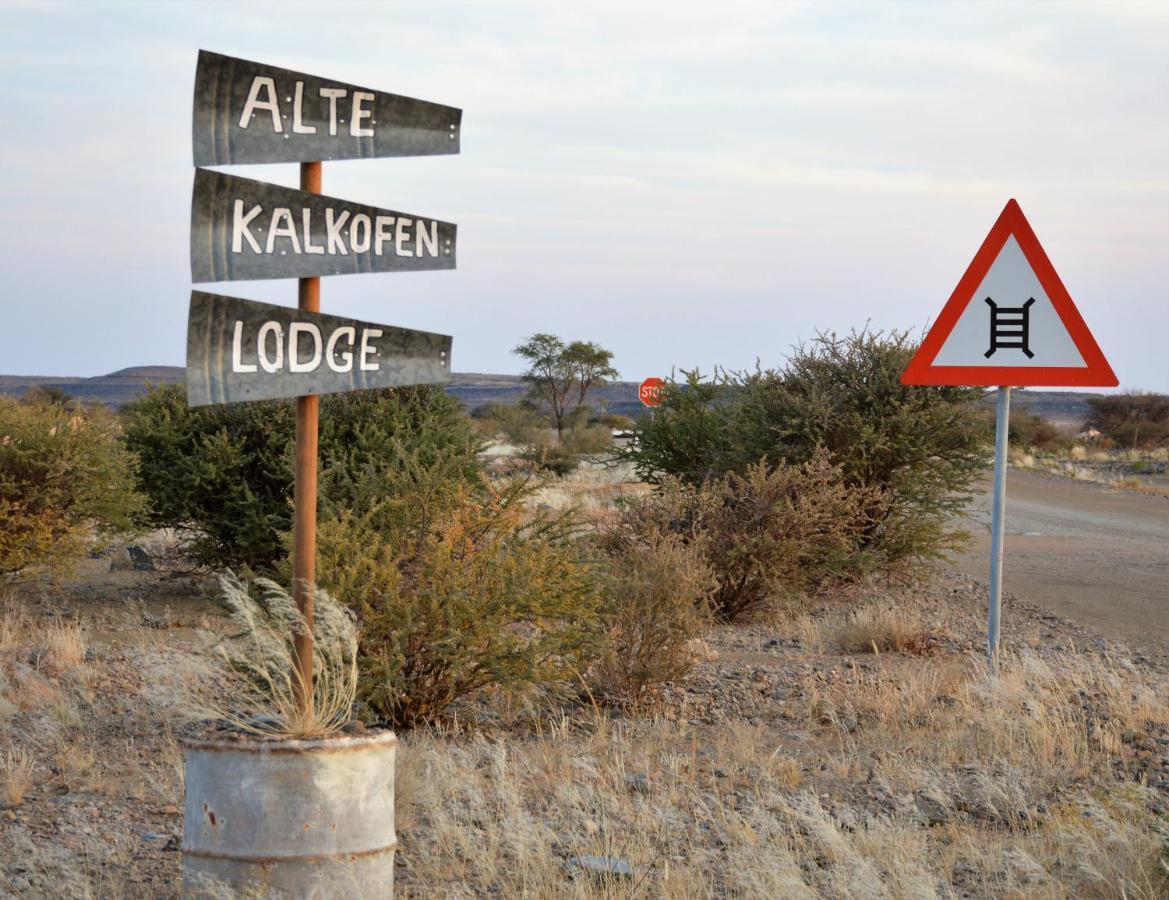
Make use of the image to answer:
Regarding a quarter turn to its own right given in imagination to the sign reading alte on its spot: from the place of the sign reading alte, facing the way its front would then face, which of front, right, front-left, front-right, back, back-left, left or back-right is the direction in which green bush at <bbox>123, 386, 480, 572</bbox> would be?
right

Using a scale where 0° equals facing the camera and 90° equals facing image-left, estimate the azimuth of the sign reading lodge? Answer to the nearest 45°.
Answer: approximately 0°

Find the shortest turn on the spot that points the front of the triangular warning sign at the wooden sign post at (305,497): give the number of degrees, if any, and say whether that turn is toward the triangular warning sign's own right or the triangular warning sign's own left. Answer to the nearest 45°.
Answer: approximately 45° to the triangular warning sign's own right

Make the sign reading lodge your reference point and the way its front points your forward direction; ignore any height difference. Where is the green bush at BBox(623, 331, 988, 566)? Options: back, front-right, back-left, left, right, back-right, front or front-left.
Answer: back-left

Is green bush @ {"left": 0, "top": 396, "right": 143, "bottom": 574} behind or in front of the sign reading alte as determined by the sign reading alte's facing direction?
behind

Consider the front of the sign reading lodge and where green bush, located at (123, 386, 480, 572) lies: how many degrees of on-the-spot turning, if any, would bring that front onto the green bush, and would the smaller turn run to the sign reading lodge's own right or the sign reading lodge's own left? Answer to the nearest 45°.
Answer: approximately 180°

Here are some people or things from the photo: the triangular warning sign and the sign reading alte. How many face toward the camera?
2

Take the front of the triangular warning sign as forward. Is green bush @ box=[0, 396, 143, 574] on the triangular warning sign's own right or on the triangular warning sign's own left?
on the triangular warning sign's own right

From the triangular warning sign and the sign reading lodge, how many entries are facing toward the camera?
2

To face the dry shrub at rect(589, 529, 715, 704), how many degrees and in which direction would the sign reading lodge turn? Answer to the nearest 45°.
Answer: approximately 135° to its left

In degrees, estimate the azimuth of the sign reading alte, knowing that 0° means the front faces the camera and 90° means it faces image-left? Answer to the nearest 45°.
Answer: approximately 0°
